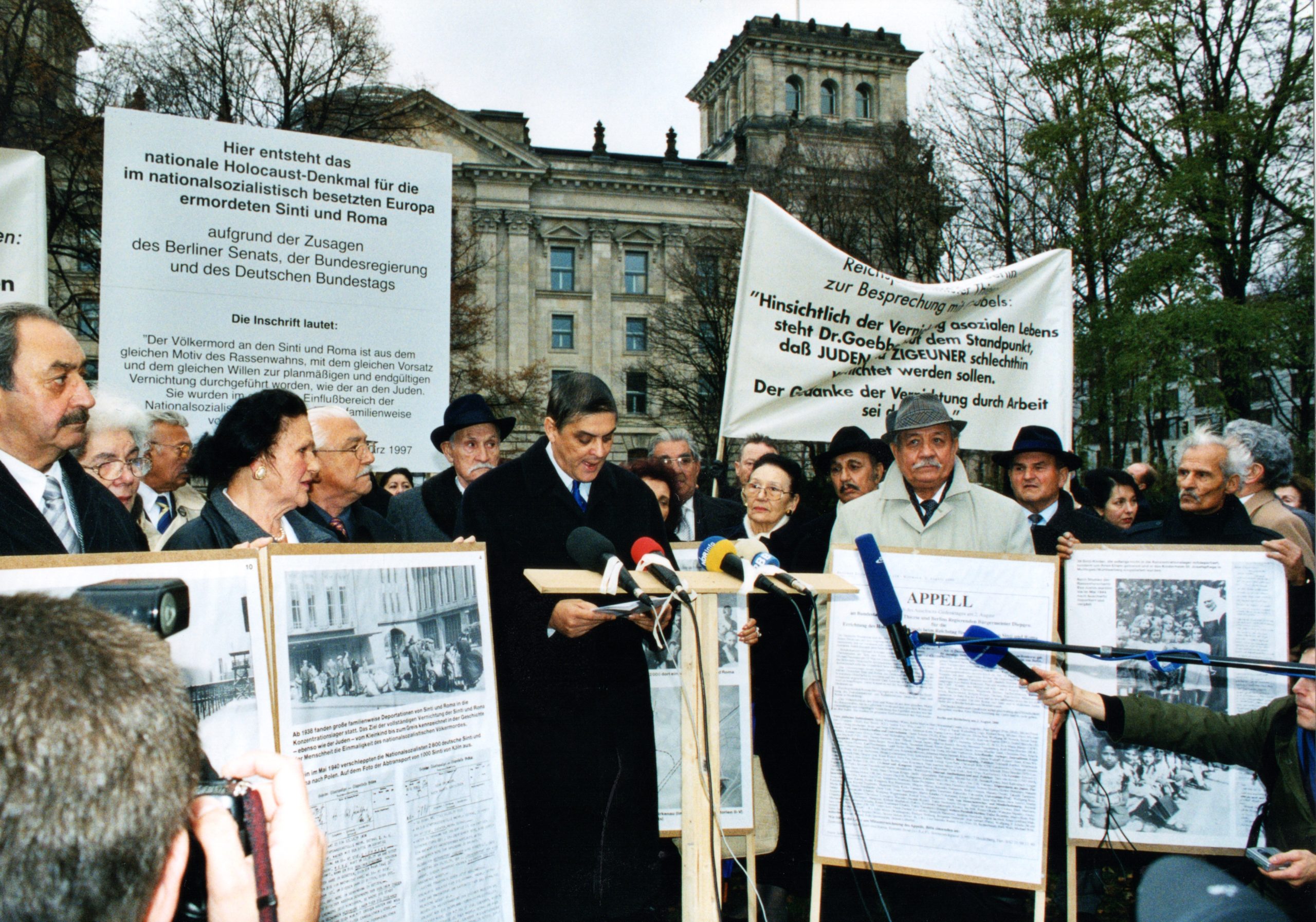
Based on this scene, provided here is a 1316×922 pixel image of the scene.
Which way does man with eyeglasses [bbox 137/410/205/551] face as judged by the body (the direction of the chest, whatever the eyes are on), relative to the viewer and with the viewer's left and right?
facing the viewer and to the right of the viewer

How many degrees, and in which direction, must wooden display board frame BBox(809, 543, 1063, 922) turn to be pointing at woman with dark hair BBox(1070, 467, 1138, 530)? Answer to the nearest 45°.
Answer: approximately 180°

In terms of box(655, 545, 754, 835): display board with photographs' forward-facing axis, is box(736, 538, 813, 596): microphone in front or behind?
in front

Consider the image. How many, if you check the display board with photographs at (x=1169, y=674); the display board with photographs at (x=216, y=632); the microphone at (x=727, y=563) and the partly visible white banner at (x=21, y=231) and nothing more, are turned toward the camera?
3

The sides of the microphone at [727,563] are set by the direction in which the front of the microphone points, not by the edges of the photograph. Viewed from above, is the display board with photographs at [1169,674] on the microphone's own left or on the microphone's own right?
on the microphone's own right

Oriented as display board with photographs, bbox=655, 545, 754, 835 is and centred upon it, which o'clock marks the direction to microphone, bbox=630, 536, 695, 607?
The microphone is roughly at 12 o'clock from the display board with photographs.

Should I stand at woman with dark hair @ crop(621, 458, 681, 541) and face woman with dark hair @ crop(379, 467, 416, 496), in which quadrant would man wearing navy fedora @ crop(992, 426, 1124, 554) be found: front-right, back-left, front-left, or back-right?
back-right

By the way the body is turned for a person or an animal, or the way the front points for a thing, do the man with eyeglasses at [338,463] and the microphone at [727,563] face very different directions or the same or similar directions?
very different directions

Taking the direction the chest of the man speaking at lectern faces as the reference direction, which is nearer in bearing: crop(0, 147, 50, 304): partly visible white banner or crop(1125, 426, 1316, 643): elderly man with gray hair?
the elderly man with gray hair

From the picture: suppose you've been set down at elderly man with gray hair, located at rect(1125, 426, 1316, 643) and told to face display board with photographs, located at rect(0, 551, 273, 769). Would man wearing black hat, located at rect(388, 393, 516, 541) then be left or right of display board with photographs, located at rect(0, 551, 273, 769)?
right

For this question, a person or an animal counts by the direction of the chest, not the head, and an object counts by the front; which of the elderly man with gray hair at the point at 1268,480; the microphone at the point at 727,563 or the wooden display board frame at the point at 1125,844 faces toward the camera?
the wooden display board frame
